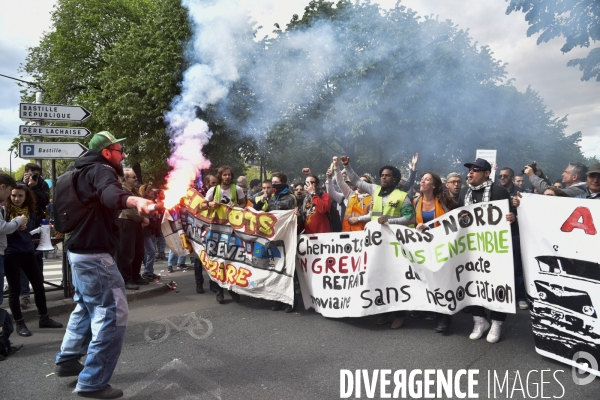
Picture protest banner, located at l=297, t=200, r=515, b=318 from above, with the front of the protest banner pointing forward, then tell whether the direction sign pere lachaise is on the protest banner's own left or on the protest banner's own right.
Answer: on the protest banner's own right

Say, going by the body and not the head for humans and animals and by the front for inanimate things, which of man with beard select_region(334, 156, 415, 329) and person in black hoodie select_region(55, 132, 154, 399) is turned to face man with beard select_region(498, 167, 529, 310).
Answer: the person in black hoodie

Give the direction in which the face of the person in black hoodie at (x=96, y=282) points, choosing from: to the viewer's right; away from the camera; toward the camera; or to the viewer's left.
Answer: to the viewer's right

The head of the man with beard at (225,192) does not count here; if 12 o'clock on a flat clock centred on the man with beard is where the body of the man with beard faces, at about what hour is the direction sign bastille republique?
The direction sign bastille republique is roughly at 3 o'clock from the man with beard.

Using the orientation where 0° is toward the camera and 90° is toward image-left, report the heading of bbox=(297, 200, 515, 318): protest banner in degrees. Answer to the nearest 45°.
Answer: approximately 0°

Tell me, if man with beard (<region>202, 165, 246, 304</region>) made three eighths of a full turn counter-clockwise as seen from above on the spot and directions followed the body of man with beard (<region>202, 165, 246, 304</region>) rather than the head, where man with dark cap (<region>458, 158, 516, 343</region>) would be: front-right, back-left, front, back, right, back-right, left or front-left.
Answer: right

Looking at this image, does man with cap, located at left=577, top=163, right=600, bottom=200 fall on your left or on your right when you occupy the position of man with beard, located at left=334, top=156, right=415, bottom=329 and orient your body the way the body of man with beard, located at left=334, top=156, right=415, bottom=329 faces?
on your left

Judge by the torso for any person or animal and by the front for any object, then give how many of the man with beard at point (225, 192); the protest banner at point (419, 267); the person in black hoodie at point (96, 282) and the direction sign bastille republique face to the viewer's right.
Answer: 1

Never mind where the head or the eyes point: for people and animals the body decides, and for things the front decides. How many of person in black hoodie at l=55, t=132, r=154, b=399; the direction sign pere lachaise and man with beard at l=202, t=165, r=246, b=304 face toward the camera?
2

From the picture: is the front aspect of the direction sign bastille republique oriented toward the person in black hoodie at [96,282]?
yes
